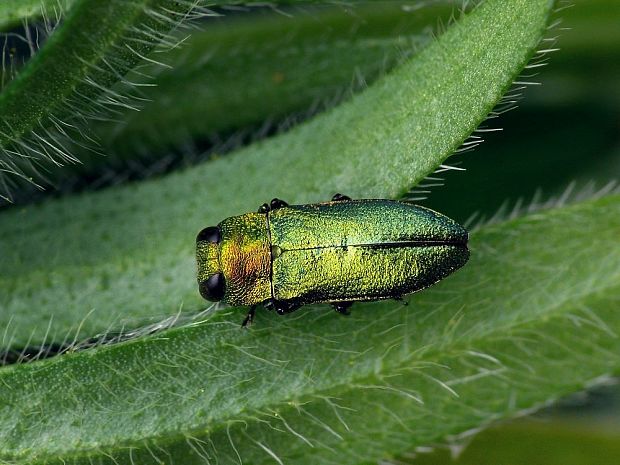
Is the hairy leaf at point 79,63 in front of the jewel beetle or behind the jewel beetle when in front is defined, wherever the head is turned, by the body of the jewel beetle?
in front

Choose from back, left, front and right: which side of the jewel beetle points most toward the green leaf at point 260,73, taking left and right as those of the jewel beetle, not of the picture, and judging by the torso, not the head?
right

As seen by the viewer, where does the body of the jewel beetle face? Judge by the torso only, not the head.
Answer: to the viewer's left

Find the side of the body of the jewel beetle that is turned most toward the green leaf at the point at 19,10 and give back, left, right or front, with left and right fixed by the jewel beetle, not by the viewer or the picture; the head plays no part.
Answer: front

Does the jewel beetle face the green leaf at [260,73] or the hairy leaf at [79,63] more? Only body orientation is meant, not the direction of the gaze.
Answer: the hairy leaf
